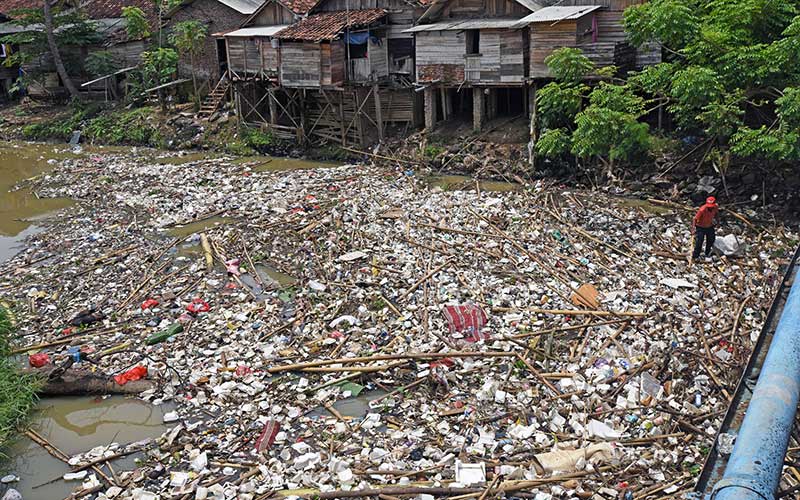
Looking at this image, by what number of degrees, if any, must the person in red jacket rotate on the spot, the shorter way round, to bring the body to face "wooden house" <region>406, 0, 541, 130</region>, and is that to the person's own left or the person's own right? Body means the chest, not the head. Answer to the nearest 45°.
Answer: approximately 135° to the person's own right

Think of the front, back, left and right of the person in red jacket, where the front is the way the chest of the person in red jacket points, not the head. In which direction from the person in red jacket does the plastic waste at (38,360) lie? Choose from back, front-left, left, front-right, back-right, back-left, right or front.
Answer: front-right

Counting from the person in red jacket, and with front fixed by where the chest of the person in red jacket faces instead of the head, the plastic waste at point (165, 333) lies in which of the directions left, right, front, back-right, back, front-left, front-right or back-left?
front-right

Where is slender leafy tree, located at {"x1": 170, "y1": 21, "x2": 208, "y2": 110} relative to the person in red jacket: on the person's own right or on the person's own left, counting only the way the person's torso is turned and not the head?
on the person's own right
